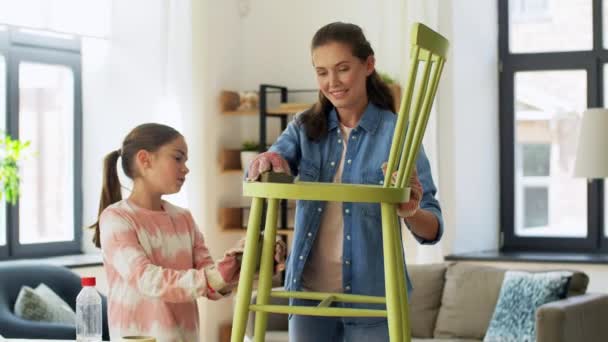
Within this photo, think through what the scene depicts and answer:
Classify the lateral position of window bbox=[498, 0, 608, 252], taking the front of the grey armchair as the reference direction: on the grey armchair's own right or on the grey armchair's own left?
on the grey armchair's own left

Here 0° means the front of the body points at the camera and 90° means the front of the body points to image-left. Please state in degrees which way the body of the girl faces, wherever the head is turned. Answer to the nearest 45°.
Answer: approximately 315°

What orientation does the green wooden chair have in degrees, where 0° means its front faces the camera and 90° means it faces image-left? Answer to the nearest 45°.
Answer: approximately 90°
